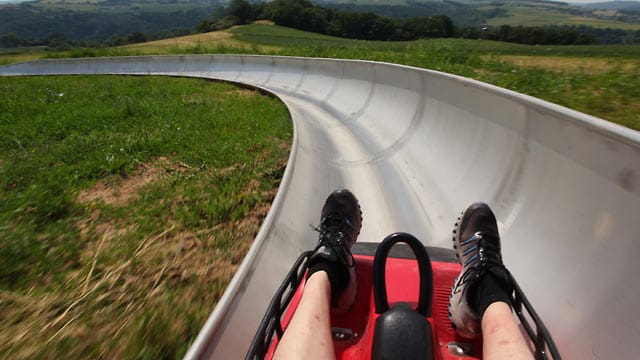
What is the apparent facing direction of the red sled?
away from the camera
